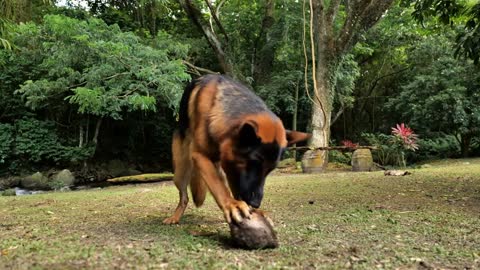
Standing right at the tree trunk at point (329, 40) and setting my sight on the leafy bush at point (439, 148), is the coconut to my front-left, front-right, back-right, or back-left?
back-right

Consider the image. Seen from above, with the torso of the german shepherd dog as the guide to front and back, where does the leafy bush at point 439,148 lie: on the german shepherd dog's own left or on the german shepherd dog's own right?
on the german shepherd dog's own left

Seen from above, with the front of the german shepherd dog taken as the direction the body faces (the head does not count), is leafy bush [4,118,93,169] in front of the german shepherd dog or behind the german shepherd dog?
behind

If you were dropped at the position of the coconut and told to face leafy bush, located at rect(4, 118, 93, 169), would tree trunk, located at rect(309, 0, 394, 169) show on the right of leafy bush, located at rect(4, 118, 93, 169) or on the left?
right

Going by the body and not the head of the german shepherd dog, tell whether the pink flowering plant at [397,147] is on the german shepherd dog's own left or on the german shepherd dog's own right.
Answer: on the german shepherd dog's own left

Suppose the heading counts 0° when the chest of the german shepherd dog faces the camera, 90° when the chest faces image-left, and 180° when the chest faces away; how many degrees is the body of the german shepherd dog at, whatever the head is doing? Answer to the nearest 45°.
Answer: approximately 315°

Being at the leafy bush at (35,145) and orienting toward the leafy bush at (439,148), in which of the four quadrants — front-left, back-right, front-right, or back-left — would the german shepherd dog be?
front-right

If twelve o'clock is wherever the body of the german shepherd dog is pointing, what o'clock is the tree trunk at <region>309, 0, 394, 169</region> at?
The tree trunk is roughly at 8 o'clock from the german shepherd dog.
